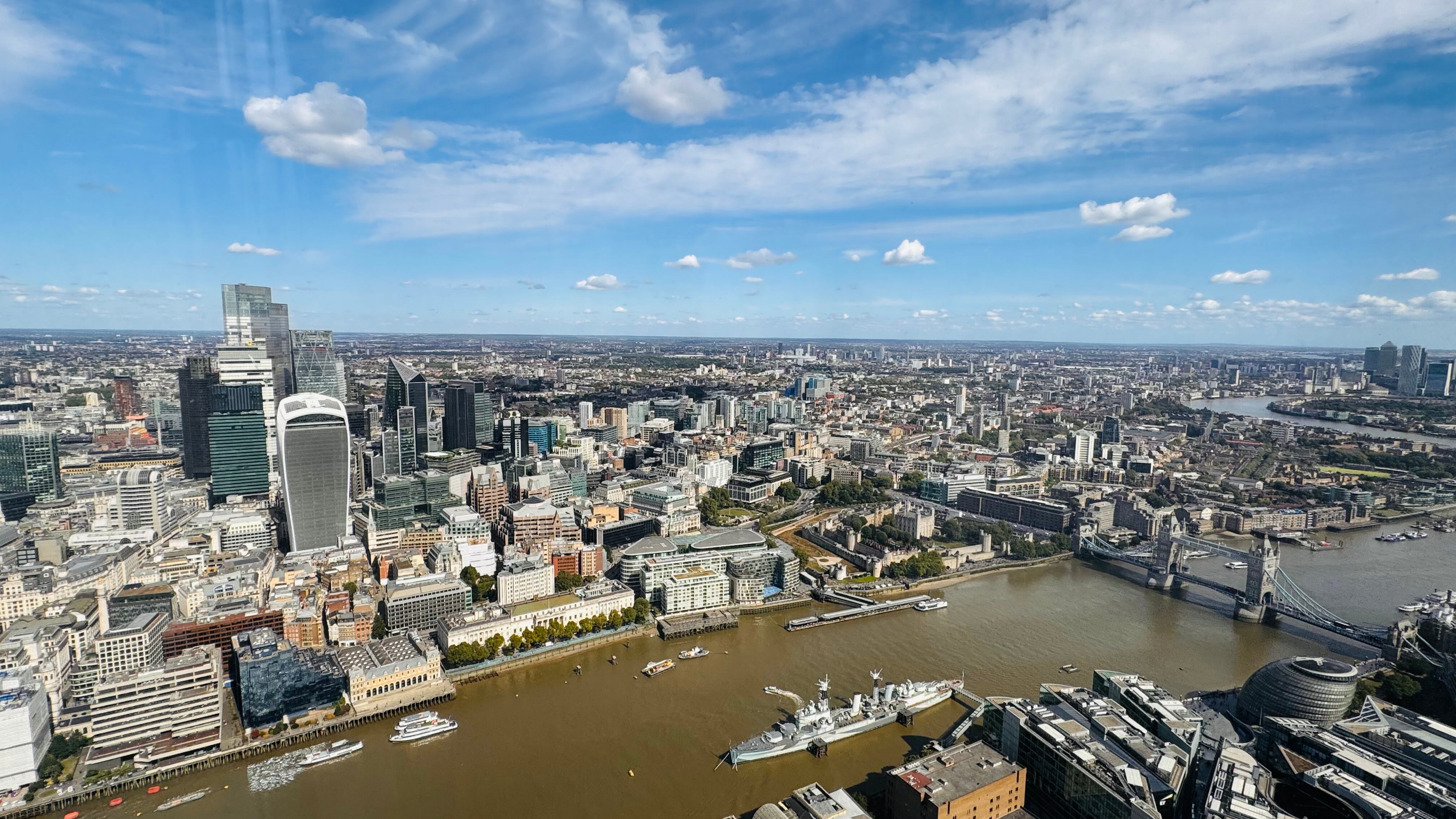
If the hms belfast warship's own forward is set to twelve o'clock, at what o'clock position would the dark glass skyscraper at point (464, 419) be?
The dark glass skyscraper is roughly at 3 o'clock from the hms belfast warship.

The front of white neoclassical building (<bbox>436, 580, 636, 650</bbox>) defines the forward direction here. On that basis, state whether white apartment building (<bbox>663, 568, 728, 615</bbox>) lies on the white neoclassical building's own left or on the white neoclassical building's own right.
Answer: on the white neoclassical building's own left

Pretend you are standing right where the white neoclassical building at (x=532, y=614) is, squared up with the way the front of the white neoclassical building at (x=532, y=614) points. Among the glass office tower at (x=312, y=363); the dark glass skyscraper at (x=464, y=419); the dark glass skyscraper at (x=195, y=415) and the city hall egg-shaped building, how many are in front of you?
1

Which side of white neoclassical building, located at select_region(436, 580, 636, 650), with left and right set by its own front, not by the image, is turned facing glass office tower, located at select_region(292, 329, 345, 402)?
back

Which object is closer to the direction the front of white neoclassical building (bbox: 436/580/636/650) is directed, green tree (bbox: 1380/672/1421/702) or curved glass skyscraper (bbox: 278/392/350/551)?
the green tree

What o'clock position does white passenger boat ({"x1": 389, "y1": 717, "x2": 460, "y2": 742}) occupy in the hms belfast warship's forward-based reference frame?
The white passenger boat is roughly at 1 o'clock from the hms belfast warship.

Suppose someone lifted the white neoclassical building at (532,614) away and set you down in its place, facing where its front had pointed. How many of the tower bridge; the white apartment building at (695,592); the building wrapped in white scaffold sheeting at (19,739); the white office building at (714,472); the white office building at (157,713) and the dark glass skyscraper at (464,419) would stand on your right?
2

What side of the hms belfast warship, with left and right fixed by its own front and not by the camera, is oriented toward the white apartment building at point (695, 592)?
right

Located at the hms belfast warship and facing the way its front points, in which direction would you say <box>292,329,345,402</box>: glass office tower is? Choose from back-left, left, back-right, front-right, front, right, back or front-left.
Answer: right

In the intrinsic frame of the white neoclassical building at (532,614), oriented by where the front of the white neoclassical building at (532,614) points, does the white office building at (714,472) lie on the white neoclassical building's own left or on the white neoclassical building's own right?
on the white neoclassical building's own left

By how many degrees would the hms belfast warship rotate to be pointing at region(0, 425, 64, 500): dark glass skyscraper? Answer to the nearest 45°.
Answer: approximately 45° to its right

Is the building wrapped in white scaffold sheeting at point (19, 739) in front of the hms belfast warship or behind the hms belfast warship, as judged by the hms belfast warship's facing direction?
in front

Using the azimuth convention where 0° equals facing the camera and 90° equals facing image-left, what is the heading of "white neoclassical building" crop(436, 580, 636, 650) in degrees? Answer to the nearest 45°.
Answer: approximately 315°

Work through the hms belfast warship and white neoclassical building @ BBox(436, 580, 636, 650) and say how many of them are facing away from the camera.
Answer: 0

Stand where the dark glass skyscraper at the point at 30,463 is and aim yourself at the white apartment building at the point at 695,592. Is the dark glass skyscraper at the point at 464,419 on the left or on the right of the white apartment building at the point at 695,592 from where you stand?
left

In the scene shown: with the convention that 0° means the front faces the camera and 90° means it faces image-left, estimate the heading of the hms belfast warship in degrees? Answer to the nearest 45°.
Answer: approximately 45°

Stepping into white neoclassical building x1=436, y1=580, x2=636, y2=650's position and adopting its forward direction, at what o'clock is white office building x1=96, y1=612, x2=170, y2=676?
white office building x1=96, y1=612, x2=170, y2=676 is roughly at 4 o'clock from white neoclassical building x1=436, y1=580, x2=636, y2=650.
